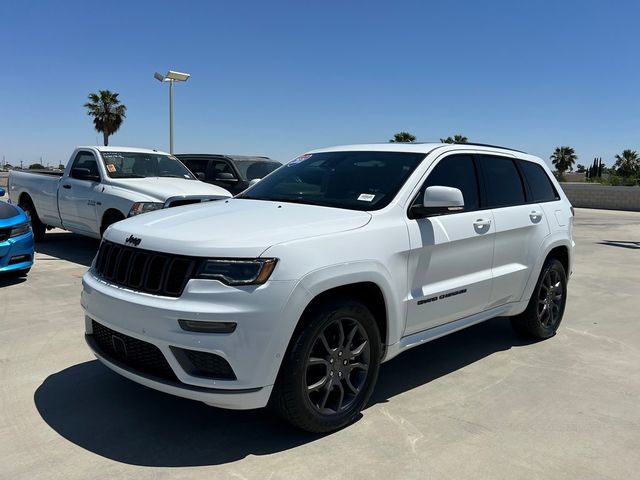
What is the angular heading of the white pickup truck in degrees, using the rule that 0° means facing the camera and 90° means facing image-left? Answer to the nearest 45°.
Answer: approximately 315°

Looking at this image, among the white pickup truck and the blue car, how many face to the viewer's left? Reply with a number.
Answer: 0

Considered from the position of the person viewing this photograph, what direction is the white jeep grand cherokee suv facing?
facing the viewer and to the left of the viewer

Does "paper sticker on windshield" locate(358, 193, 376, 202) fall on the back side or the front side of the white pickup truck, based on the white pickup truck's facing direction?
on the front side

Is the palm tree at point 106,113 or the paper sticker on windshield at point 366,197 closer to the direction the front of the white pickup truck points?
the paper sticker on windshield

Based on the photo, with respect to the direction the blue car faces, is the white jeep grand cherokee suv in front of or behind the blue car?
in front

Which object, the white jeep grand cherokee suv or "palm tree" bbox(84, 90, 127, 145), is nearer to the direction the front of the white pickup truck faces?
the white jeep grand cherokee suv

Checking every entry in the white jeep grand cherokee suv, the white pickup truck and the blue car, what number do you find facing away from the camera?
0

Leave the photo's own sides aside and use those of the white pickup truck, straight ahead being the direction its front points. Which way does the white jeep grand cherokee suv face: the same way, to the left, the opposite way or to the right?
to the right

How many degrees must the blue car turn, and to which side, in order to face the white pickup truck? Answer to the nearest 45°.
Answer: approximately 90° to its left

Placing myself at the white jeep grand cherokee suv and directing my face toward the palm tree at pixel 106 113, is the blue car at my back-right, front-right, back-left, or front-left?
front-left

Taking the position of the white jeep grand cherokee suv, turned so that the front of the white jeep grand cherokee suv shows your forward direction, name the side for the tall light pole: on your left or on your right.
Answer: on your right

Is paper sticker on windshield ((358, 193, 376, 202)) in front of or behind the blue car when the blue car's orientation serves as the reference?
in front

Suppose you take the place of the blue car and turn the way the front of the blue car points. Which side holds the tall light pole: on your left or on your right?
on your left

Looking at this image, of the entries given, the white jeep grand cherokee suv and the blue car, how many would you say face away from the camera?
0
